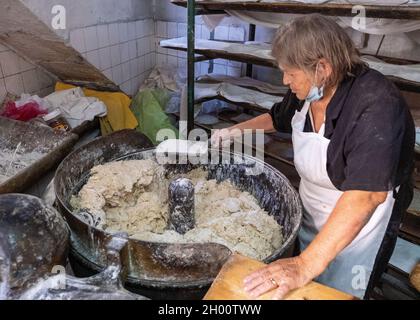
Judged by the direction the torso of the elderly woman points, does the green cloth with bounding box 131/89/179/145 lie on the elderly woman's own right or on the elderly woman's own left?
on the elderly woman's own right

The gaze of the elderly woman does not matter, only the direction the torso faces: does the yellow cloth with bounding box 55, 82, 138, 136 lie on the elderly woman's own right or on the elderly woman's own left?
on the elderly woman's own right

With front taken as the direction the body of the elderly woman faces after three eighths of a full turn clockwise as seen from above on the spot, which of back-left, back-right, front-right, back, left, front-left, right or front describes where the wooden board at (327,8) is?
front

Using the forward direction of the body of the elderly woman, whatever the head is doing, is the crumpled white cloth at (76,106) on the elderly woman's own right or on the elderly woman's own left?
on the elderly woman's own right

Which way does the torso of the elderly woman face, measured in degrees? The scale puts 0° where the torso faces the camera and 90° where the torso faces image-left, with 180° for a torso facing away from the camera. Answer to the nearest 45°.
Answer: approximately 45°
